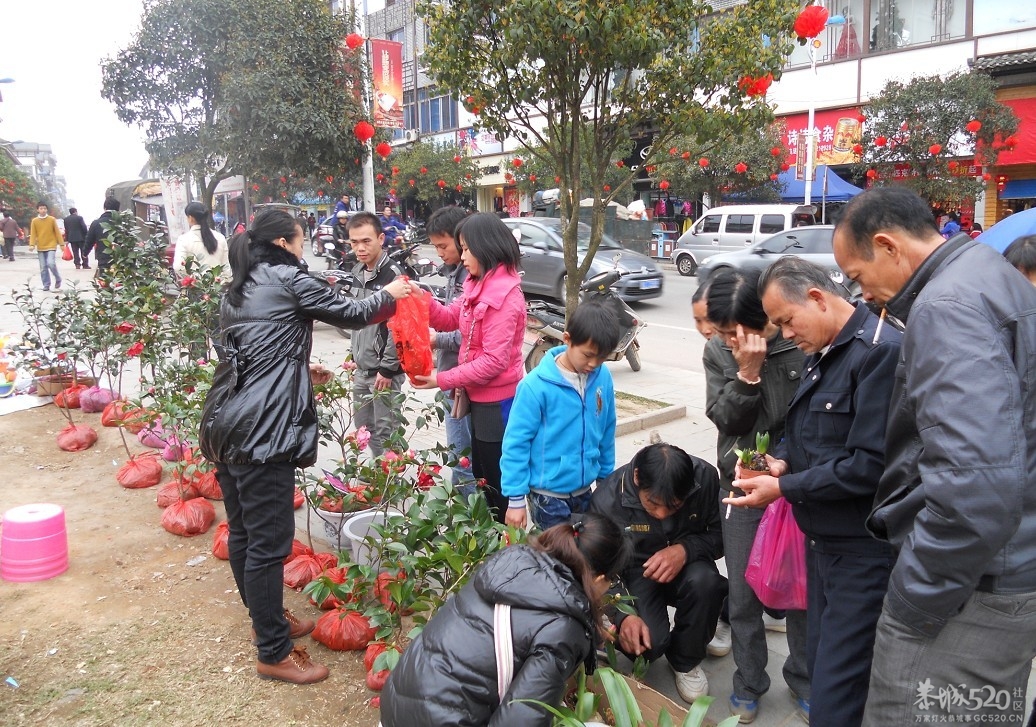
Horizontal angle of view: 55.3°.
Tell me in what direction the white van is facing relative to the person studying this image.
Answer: facing to the left of the viewer

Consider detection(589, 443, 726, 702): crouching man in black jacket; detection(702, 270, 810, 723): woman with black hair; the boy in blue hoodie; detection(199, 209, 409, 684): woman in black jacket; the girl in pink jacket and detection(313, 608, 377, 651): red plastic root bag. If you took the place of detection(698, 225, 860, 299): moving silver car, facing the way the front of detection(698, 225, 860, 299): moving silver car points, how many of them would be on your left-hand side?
6

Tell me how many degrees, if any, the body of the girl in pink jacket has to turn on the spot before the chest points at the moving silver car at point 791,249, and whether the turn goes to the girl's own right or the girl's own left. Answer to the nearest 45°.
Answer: approximately 135° to the girl's own right

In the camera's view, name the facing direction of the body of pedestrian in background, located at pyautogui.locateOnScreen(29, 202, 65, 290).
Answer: toward the camera

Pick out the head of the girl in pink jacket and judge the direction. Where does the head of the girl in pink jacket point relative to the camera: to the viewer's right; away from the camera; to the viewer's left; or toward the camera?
to the viewer's left

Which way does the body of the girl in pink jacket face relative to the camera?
to the viewer's left

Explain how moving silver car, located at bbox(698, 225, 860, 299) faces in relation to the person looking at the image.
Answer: facing to the left of the viewer

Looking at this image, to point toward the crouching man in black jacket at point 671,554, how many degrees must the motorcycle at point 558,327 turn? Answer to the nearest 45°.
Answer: approximately 90° to its right

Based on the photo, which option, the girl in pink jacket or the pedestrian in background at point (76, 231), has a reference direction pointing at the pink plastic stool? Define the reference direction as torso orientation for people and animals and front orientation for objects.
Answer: the girl in pink jacket

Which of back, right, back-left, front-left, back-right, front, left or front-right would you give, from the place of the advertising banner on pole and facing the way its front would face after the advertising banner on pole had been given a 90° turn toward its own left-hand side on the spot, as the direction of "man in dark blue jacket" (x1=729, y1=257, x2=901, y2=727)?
right

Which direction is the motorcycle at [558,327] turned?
to the viewer's right

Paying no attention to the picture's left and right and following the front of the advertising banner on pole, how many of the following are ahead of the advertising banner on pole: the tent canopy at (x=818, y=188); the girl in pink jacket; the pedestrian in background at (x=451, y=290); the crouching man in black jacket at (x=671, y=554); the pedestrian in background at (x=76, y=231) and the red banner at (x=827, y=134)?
3

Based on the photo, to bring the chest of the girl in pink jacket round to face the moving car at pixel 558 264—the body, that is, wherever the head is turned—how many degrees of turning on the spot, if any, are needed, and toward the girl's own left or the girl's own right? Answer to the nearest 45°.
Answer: approximately 90° to the girl's own right

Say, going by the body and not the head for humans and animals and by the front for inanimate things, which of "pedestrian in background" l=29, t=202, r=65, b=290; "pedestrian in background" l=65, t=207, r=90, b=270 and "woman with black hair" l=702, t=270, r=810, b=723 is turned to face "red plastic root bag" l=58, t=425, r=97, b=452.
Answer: "pedestrian in background" l=29, t=202, r=65, b=290

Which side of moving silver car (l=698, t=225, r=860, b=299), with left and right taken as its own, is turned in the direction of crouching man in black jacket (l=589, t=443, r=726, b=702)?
left
